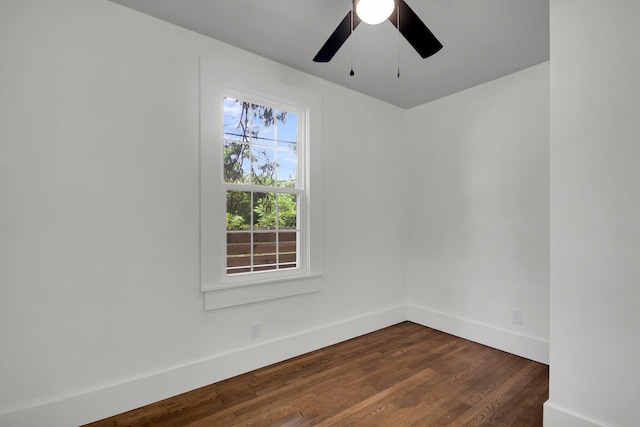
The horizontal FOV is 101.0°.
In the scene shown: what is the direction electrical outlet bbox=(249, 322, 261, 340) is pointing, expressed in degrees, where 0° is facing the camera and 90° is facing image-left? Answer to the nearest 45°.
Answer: approximately 315°

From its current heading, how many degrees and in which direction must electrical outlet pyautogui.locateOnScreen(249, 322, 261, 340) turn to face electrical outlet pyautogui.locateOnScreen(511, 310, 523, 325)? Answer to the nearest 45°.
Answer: approximately 45° to its left
